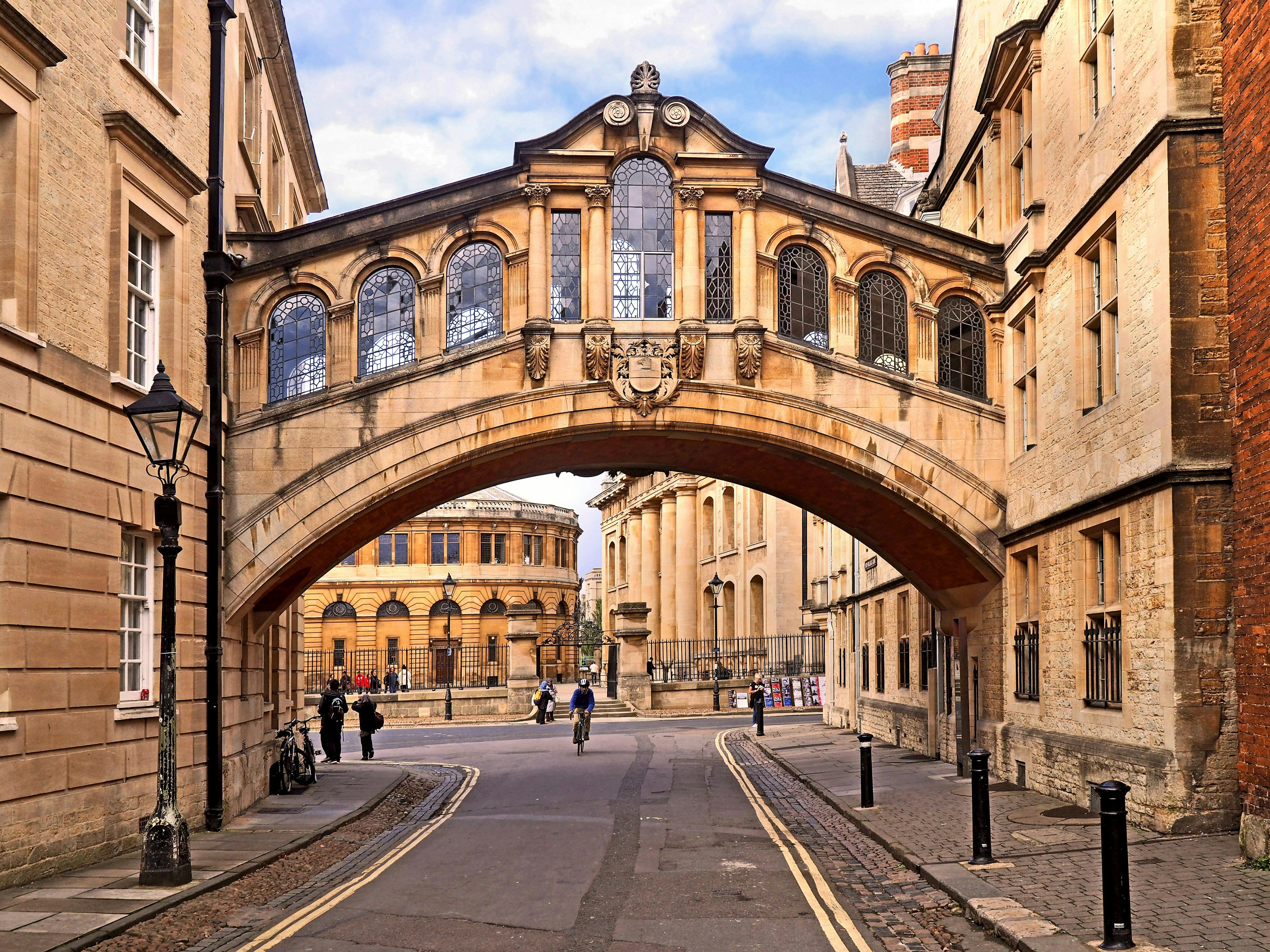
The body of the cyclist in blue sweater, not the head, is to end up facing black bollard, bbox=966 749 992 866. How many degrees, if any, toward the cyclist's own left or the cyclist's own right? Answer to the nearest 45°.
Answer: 0° — they already face it

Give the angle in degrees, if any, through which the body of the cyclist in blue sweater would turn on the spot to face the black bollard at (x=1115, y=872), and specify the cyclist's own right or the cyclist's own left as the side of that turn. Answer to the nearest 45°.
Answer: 0° — they already face it

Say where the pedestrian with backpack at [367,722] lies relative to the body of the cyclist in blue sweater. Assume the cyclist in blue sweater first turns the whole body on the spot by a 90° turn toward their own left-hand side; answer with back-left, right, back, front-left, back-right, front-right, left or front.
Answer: back

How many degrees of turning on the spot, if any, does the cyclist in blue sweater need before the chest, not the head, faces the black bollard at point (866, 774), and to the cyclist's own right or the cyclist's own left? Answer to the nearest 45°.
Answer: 0° — they already face it

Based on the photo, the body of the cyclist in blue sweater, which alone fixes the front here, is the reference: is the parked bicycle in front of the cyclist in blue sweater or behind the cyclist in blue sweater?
in front

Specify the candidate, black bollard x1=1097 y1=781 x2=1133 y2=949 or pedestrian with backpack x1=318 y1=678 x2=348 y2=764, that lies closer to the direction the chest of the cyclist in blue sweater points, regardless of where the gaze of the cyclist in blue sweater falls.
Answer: the black bollard

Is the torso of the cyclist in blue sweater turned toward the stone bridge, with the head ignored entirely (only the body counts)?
yes
